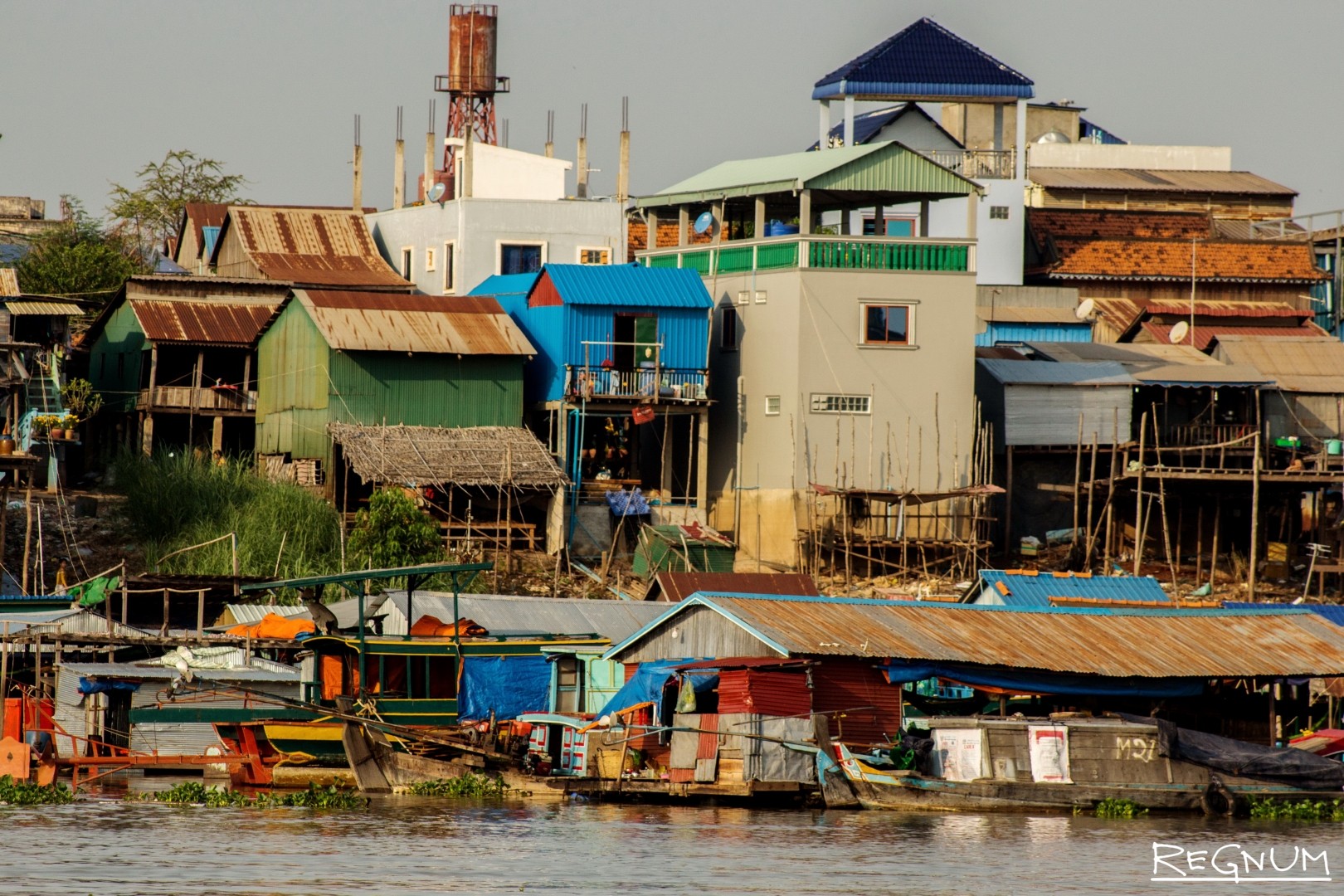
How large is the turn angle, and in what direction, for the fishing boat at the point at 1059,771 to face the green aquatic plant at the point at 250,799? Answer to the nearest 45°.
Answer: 0° — it already faces it

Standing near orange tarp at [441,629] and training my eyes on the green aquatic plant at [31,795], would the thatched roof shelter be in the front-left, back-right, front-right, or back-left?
back-right

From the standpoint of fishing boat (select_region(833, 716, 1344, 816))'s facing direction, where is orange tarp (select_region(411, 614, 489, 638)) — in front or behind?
in front

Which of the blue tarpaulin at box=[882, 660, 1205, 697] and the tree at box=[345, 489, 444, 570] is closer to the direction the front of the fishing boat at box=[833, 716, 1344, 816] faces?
the tree

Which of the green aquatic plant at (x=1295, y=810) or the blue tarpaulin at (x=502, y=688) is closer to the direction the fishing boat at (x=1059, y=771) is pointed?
the blue tarpaulin

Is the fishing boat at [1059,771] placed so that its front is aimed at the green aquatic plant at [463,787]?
yes

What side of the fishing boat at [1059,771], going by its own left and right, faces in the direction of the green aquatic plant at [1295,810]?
back

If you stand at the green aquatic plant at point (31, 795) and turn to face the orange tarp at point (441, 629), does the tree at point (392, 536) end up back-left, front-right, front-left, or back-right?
front-left

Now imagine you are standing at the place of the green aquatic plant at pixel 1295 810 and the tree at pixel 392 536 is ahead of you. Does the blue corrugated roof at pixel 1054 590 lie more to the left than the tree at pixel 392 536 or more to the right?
right

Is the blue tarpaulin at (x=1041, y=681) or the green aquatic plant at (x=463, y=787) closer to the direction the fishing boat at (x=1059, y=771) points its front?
the green aquatic plant

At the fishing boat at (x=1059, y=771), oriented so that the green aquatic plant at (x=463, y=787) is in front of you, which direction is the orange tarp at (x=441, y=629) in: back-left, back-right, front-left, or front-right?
front-right

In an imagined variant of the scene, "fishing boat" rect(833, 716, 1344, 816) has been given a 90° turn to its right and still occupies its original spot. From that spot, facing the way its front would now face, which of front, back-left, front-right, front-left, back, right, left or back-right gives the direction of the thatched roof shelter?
front-left

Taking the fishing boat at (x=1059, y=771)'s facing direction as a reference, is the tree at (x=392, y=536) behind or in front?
in front

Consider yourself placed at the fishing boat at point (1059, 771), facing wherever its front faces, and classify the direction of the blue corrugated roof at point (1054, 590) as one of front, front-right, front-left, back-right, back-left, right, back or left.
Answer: right

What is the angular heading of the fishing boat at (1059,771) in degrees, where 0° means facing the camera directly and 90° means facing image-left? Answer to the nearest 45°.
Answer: approximately 90°

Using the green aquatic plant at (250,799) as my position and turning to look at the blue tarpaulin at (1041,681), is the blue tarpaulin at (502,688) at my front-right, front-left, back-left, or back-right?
front-left

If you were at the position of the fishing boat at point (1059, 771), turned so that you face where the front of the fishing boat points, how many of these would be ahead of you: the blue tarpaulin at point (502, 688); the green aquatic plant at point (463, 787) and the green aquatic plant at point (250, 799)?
3

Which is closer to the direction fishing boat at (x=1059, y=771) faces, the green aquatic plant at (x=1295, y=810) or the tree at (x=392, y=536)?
the tree
